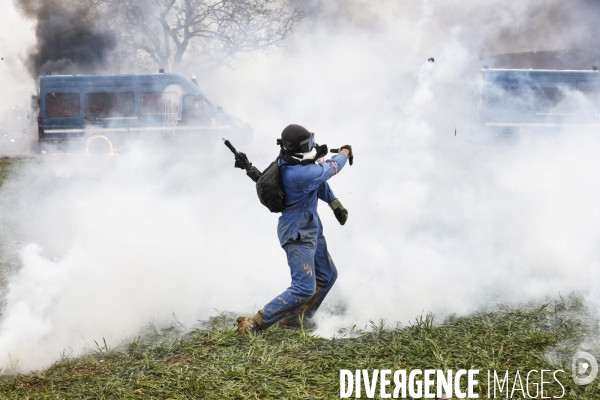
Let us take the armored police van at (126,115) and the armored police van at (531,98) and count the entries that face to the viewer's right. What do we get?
2

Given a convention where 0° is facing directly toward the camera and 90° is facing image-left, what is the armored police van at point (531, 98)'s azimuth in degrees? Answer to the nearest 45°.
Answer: approximately 270°

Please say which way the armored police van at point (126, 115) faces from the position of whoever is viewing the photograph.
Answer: facing to the right of the viewer

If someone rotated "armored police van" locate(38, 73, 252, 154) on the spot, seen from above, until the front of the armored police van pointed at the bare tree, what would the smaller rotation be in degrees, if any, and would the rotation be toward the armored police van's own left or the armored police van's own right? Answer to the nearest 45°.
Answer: approximately 90° to the armored police van's own left

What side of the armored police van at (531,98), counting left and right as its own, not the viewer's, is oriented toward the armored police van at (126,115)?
back
